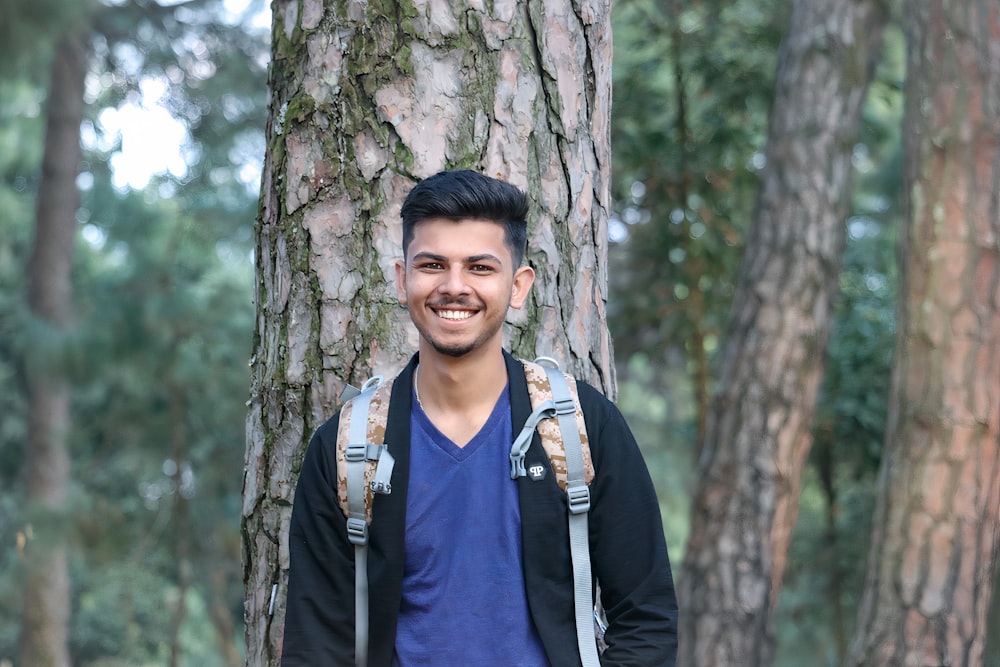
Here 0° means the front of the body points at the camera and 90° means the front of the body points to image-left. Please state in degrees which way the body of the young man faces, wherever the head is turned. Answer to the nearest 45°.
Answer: approximately 0°

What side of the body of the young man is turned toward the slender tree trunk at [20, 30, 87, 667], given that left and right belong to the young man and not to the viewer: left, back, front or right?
back

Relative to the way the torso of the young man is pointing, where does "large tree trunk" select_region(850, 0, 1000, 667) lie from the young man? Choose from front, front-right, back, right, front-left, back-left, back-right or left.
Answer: back-left

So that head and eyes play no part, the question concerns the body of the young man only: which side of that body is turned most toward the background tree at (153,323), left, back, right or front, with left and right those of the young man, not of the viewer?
back

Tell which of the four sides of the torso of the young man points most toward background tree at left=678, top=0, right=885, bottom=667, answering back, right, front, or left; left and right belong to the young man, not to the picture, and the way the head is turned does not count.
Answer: back

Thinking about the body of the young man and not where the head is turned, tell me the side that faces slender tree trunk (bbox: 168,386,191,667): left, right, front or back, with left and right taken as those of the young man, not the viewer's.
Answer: back
